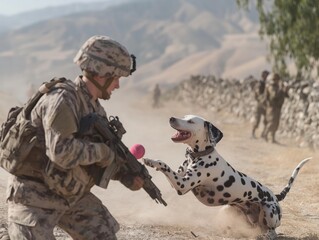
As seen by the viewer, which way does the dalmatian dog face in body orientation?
to the viewer's left

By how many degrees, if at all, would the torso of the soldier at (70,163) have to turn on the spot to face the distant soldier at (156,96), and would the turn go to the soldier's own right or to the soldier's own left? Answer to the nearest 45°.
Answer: approximately 90° to the soldier's own left

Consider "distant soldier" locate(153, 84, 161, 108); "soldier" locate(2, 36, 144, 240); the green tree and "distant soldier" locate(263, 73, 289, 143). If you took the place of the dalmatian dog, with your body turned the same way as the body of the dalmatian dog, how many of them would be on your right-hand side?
3

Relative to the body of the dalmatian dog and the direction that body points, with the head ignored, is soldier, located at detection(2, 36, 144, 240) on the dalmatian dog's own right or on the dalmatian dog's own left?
on the dalmatian dog's own left

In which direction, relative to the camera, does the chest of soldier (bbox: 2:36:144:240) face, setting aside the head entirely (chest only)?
to the viewer's right

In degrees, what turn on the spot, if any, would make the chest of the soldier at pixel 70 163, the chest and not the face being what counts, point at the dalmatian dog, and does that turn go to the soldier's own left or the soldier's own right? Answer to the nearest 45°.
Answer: approximately 45° to the soldier's own left

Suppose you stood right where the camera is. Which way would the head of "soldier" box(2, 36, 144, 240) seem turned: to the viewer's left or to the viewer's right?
to the viewer's right

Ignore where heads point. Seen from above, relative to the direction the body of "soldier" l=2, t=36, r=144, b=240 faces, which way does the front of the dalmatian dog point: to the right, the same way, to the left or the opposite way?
the opposite way

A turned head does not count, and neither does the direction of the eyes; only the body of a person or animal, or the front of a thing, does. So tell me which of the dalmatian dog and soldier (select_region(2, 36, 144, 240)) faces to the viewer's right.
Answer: the soldier

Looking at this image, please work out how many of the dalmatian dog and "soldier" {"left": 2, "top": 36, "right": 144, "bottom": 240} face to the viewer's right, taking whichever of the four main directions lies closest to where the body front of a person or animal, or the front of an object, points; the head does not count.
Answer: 1

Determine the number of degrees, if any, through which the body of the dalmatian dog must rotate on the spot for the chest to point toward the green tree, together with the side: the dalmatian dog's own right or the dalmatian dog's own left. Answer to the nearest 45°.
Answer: approximately 90° to the dalmatian dog's own right

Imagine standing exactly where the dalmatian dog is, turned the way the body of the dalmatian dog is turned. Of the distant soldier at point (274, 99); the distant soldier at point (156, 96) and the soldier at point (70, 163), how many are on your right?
2
